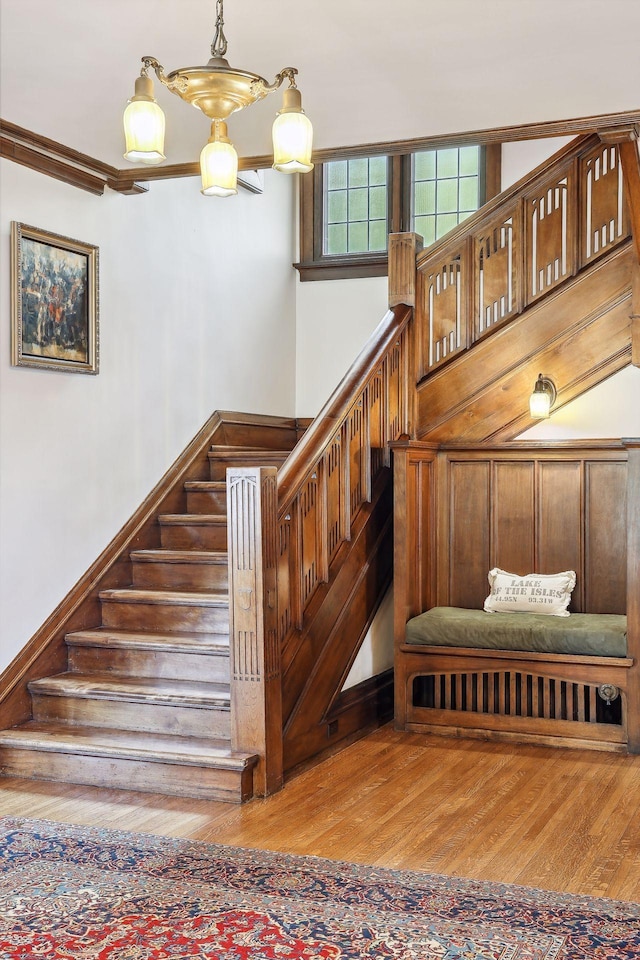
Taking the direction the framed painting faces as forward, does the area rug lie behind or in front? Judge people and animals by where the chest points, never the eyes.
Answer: in front

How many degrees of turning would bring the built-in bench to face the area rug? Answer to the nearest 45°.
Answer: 0° — it already faces it

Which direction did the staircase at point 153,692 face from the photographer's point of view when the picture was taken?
facing the viewer and to the left of the viewer

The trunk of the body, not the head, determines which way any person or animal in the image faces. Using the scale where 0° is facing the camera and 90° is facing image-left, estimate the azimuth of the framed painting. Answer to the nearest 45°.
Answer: approximately 315°

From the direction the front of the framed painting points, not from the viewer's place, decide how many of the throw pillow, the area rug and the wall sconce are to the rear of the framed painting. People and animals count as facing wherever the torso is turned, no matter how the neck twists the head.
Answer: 0

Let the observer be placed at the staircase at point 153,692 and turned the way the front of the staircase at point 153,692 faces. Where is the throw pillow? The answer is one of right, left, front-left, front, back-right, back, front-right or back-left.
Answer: back-left

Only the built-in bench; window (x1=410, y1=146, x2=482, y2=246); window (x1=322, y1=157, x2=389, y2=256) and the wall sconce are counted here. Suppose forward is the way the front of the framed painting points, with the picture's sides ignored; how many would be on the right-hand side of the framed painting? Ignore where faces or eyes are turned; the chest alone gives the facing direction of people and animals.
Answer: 0

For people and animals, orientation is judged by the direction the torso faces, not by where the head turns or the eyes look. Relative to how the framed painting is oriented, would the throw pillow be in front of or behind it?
in front

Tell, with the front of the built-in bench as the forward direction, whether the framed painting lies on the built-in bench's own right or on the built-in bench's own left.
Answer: on the built-in bench's own right

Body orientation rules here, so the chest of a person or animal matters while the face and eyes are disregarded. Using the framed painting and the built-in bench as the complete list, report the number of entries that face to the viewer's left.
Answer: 0

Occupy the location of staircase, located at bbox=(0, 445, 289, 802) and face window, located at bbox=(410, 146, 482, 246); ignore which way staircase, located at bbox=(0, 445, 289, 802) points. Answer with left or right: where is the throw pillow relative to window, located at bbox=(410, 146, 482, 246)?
right

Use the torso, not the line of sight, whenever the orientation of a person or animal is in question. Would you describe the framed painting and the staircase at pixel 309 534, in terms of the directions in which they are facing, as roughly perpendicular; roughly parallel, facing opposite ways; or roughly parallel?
roughly perpendicular

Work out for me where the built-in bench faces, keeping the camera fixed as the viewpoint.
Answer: facing the viewer

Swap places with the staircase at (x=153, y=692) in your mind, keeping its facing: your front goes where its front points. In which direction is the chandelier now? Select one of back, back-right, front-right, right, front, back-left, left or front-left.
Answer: front-left

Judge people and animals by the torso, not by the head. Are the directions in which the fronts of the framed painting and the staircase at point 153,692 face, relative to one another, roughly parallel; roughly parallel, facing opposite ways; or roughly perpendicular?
roughly perpendicular

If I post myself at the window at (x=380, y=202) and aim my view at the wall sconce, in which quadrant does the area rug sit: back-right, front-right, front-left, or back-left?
front-right
